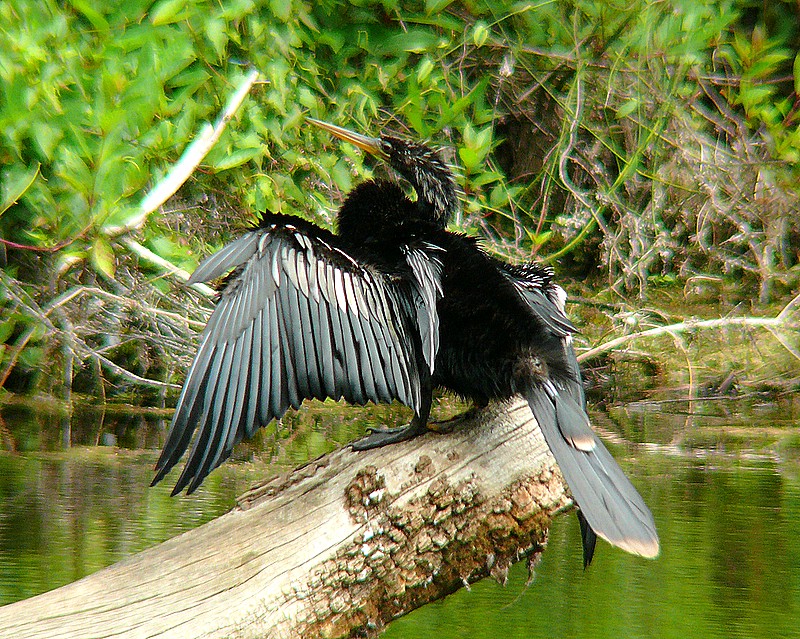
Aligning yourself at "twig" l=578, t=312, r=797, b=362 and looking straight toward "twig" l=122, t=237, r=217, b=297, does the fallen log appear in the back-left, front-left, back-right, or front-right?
front-left

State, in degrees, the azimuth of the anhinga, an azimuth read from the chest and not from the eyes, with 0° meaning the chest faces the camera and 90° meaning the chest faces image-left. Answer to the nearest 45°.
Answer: approximately 135°

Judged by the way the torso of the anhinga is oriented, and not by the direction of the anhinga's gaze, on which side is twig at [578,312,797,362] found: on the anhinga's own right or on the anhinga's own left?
on the anhinga's own right

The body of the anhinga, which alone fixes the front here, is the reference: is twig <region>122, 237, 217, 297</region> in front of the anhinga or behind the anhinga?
in front

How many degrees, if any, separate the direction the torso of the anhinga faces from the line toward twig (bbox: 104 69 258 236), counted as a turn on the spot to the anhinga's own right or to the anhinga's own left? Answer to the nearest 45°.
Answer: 0° — it already faces it

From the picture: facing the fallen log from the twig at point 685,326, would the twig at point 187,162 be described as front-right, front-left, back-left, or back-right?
front-right

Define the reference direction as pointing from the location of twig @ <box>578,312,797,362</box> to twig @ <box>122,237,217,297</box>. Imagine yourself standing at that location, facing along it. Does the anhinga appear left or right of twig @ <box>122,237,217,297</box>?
left
